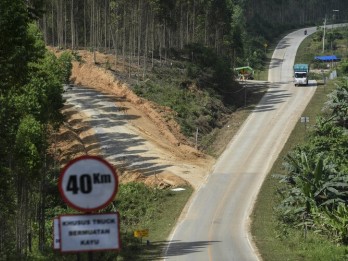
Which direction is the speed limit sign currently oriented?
toward the camera

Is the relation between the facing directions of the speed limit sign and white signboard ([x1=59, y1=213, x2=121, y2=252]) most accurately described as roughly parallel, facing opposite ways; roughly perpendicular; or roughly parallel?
roughly parallel

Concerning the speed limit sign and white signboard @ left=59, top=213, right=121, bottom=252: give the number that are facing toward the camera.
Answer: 2

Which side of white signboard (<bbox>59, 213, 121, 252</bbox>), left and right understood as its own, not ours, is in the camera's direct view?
front
